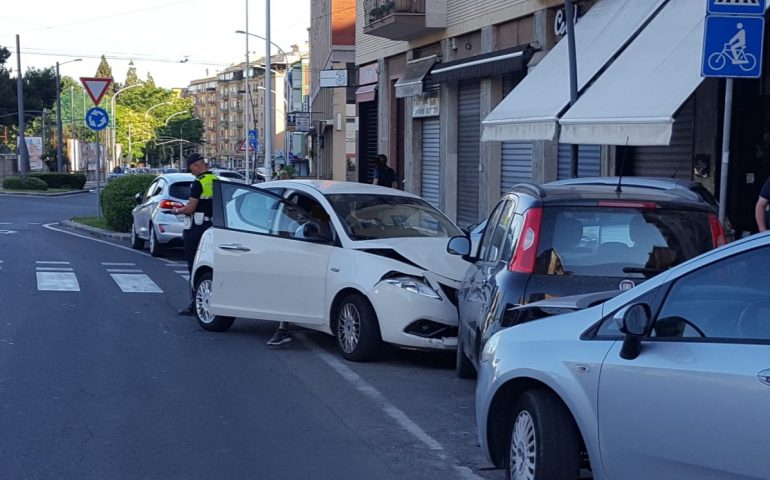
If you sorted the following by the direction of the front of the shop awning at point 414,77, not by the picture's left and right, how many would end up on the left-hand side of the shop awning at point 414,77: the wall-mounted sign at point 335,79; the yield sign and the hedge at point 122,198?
0

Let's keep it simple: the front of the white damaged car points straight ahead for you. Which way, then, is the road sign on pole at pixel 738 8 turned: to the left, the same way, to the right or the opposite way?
to the right

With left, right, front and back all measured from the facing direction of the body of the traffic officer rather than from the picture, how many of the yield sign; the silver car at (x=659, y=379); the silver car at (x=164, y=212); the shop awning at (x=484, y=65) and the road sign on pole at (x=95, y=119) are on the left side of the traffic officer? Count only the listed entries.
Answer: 1

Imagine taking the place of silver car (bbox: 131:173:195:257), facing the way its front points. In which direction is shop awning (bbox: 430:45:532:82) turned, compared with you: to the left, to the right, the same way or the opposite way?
to the left

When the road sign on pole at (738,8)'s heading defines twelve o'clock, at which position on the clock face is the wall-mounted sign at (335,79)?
The wall-mounted sign is roughly at 5 o'clock from the road sign on pole.

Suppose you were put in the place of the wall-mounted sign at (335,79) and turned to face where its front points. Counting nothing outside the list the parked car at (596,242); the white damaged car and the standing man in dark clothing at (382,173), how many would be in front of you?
3

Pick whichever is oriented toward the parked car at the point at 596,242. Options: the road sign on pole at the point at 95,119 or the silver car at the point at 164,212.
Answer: the road sign on pole

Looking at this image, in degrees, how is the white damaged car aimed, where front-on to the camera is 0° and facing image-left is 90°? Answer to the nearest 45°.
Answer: approximately 315°

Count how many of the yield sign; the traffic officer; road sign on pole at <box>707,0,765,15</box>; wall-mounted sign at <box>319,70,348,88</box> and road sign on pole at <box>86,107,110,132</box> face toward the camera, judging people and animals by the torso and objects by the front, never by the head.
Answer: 4

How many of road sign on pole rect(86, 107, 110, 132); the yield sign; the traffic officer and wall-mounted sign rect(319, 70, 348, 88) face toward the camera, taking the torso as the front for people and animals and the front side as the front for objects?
3

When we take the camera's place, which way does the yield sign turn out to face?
facing the viewer

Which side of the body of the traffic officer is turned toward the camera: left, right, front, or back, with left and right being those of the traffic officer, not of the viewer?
left

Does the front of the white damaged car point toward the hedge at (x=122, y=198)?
no

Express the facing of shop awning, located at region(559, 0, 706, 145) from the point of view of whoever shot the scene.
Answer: facing the viewer and to the left of the viewer

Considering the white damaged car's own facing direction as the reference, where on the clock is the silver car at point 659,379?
The silver car is roughly at 1 o'clock from the white damaged car.

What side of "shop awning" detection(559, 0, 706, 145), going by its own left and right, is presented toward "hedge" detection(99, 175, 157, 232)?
right

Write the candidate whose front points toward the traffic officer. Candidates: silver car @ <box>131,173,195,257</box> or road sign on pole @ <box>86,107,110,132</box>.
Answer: the road sign on pole

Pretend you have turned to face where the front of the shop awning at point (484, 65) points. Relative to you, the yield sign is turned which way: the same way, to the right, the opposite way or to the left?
to the left
